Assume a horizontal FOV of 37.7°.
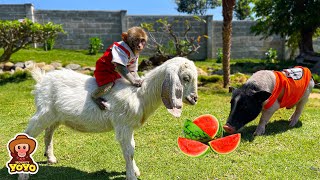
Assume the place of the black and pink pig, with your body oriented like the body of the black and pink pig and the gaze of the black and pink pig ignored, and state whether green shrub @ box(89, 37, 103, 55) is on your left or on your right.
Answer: on your right

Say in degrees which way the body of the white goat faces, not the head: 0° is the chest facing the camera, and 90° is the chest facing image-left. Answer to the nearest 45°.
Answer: approximately 270°

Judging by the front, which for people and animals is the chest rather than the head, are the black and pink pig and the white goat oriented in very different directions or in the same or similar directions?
very different directions

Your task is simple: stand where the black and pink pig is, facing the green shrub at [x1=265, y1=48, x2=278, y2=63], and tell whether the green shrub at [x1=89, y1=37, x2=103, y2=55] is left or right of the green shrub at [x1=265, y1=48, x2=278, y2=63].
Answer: left

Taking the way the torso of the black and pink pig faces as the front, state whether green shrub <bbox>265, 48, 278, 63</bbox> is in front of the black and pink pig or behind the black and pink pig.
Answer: behind

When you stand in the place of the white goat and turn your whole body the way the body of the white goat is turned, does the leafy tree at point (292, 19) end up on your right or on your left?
on your left

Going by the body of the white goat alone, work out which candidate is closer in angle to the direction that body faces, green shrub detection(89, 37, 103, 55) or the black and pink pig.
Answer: the black and pink pig

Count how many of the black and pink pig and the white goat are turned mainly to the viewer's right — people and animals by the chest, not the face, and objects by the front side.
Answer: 1

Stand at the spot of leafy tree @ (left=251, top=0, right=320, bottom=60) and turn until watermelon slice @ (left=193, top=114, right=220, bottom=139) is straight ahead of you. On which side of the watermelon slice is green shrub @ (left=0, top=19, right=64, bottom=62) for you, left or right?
right

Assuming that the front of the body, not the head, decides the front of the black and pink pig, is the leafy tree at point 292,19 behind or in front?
behind

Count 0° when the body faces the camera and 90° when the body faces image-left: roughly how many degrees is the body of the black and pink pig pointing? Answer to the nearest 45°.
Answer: approximately 45°
